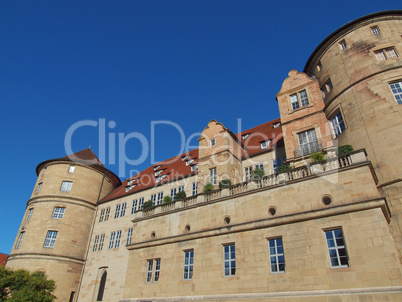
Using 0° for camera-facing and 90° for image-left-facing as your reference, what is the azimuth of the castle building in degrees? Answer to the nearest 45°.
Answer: approximately 45°
